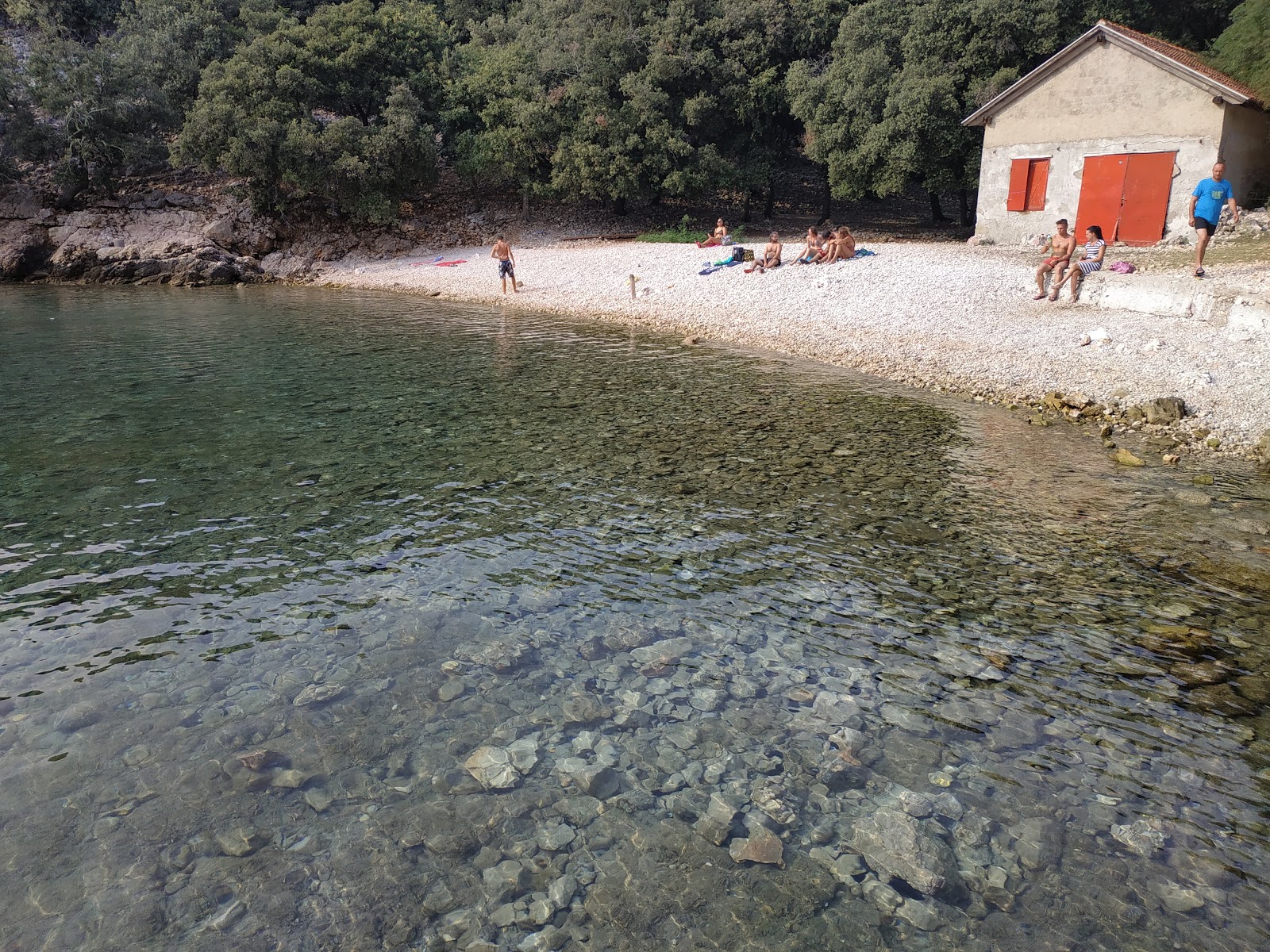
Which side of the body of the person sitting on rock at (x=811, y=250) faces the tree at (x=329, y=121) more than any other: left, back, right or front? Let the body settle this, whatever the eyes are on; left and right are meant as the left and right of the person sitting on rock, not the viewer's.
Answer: right

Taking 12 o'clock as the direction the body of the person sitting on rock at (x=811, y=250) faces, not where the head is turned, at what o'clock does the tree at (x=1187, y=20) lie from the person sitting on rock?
The tree is roughly at 6 o'clock from the person sitting on rock.

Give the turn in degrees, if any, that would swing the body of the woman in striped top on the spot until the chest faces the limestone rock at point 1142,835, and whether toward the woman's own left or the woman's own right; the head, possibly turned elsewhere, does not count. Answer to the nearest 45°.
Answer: approximately 45° to the woman's own left

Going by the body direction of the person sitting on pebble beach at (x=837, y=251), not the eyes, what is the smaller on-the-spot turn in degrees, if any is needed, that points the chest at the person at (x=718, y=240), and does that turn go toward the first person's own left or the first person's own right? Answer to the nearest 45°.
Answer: approximately 90° to the first person's own right

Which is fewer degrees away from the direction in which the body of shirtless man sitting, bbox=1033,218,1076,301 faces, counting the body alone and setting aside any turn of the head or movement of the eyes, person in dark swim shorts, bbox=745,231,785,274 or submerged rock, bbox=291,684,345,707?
the submerged rock

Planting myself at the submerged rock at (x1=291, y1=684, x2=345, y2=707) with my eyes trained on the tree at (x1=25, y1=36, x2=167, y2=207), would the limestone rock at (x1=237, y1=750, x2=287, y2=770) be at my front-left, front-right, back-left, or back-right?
back-left

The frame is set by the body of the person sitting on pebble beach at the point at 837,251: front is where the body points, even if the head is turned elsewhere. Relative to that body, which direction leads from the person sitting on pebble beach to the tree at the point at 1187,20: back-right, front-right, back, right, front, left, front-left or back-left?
back

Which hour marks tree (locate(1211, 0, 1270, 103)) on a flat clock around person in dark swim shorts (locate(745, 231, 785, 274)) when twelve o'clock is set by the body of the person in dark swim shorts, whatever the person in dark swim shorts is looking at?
The tree is roughly at 7 o'clock from the person in dark swim shorts.
